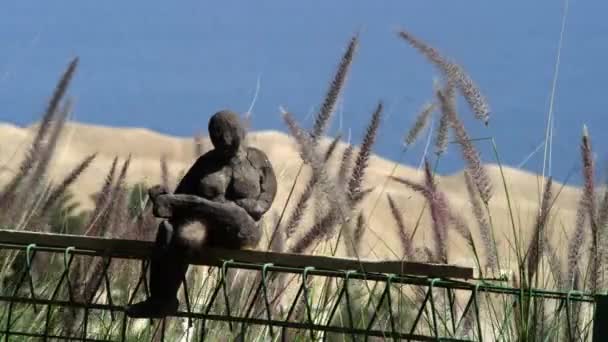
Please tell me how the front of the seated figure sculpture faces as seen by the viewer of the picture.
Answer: facing the viewer and to the left of the viewer
